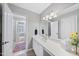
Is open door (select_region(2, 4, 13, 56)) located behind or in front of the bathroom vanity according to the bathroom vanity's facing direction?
in front

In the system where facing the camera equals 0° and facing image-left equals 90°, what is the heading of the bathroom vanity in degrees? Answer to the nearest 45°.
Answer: approximately 45°
